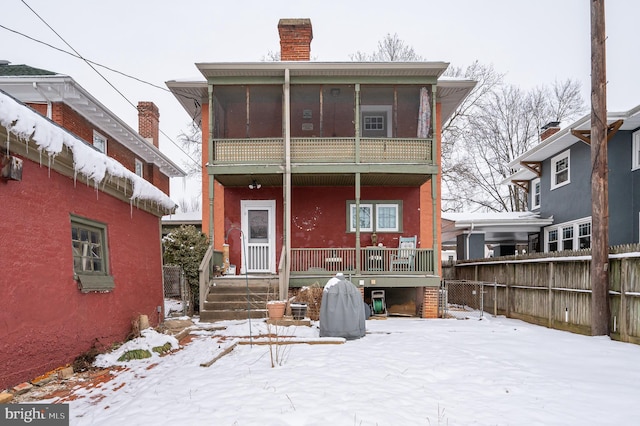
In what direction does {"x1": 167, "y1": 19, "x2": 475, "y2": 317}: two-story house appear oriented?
toward the camera

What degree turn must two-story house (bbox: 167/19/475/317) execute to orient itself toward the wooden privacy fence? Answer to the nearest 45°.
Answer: approximately 45° to its left

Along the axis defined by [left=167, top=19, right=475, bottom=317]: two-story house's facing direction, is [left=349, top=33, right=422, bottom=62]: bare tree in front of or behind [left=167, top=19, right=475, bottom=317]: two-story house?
behind

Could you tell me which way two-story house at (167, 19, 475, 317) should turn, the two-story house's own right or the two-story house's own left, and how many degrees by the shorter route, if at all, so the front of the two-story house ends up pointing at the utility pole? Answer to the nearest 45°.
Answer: approximately 45° to the two-story house's own left

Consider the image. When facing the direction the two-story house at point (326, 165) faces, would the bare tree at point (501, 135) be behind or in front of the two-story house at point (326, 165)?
behind

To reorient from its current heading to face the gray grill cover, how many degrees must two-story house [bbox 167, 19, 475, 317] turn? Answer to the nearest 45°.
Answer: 0° — it already faces it

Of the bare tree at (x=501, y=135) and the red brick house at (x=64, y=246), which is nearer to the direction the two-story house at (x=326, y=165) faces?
the red brick house
